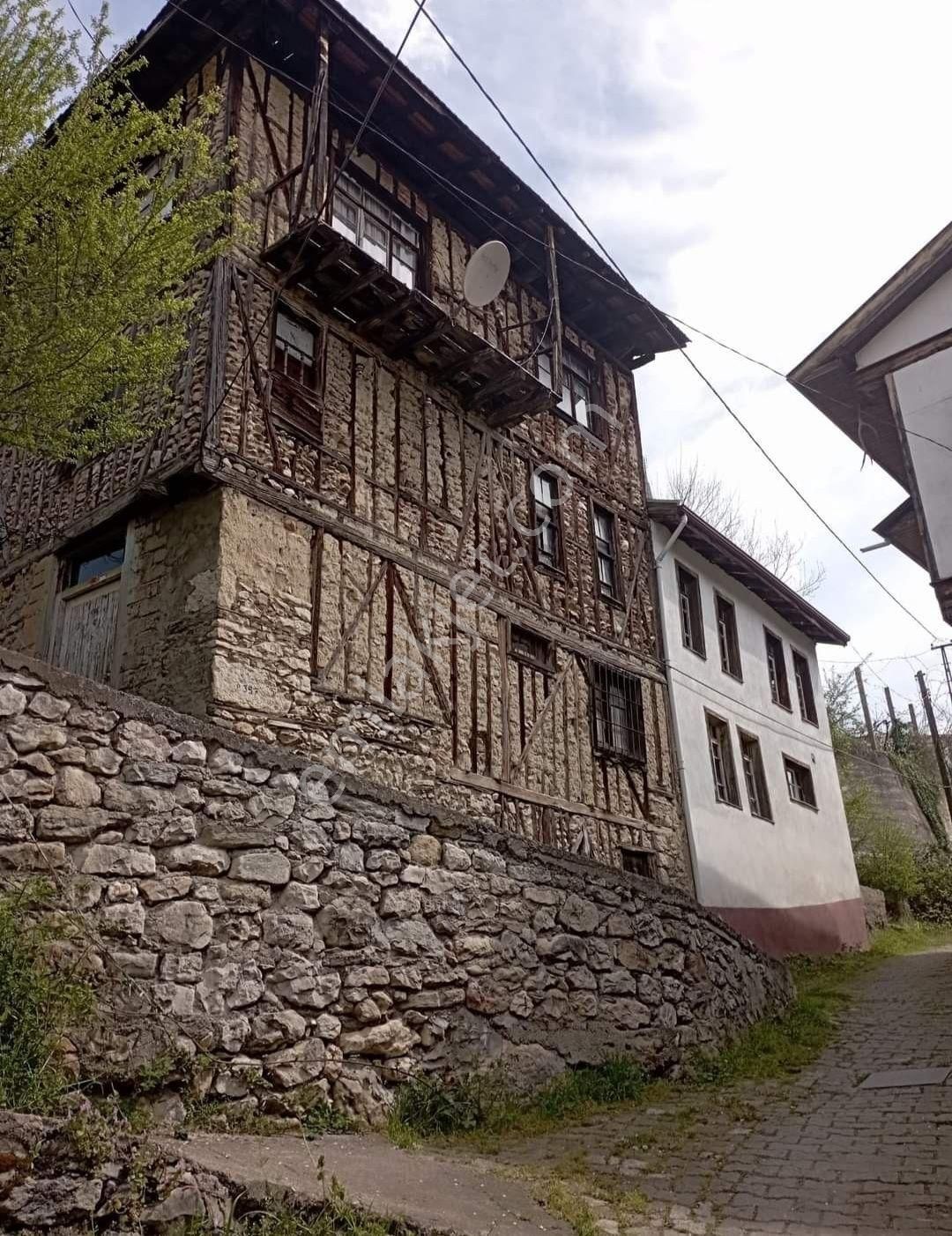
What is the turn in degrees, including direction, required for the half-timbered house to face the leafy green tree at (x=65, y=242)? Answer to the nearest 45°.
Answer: approximately 90° to its right

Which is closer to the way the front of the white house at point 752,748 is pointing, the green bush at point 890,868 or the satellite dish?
the satellite dish

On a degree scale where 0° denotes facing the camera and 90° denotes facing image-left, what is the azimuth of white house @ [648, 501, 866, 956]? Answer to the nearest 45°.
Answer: approximately 315°

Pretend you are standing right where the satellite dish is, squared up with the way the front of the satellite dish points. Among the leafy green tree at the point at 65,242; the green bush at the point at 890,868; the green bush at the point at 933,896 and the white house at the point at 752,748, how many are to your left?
3

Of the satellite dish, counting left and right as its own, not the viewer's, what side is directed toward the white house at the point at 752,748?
left

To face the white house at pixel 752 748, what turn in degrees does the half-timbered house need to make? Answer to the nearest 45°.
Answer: approximately 90° to its left

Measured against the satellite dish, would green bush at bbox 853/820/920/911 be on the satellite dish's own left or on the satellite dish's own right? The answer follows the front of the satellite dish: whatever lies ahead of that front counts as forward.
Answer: on the satellite dish's own left

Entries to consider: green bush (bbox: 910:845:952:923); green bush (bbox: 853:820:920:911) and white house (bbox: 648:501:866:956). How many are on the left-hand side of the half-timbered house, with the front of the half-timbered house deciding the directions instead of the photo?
3
